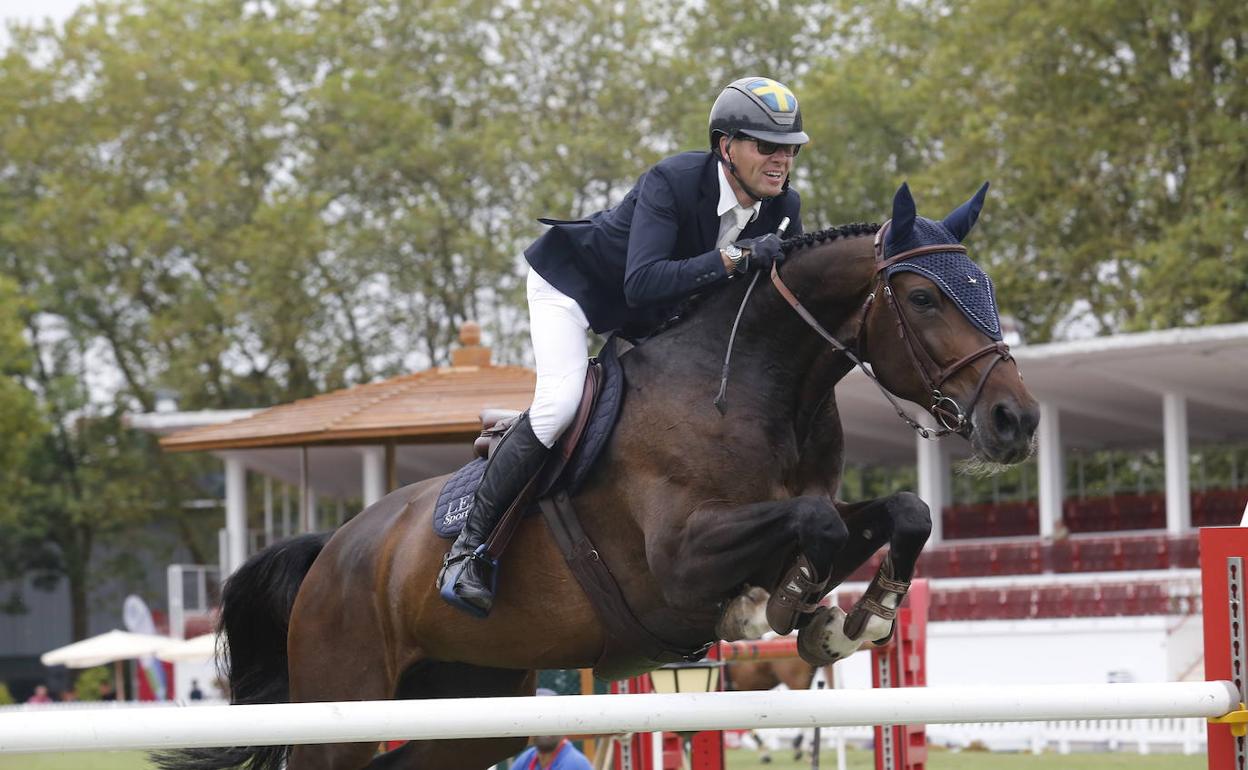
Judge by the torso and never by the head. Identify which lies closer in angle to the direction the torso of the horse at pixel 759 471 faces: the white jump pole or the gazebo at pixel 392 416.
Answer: the white jump pole

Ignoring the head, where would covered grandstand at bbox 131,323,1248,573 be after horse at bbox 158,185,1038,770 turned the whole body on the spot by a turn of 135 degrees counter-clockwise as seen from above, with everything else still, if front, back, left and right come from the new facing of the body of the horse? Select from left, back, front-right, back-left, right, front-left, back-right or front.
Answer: front

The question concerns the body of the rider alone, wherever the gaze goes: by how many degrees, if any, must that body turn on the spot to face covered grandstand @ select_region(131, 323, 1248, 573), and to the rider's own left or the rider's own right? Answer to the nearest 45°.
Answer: approximately 135° to the rider's own left

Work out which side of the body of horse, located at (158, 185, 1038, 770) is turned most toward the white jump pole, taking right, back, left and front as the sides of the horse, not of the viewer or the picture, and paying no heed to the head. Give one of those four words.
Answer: right

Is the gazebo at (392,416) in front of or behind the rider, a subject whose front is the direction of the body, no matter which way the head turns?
behind

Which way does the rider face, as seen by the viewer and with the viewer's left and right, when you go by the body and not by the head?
facing the viewer and to the right of the viewer
